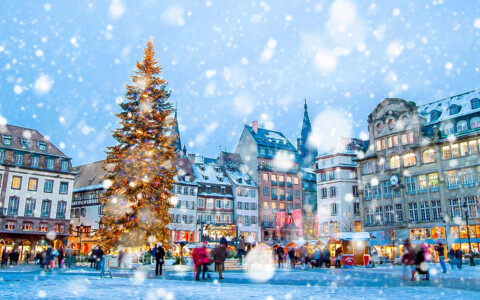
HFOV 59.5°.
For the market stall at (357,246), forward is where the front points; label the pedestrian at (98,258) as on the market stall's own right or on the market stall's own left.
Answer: on the market stall's own right

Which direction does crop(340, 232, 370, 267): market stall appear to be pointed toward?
toward the camera

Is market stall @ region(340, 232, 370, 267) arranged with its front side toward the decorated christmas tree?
no
